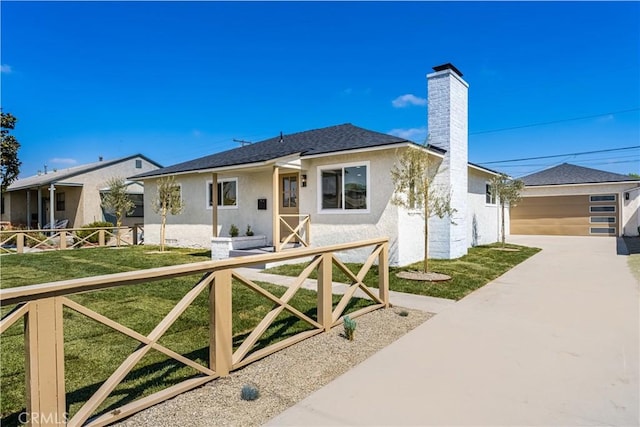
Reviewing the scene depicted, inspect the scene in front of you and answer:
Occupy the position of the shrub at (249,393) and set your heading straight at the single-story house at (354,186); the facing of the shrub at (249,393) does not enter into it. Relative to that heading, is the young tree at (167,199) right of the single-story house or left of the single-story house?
left

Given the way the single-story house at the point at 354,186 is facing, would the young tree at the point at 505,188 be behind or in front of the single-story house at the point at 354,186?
behind

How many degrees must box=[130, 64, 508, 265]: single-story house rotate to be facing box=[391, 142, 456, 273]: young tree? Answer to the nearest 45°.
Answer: approximately 90° to its left

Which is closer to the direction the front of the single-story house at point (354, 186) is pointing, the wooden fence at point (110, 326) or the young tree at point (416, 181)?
the wooden fence

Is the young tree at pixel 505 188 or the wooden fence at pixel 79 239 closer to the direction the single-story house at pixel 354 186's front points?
the wooden fence

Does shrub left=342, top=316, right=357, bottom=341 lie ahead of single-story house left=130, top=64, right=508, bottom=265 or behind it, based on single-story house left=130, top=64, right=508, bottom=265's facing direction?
ahead

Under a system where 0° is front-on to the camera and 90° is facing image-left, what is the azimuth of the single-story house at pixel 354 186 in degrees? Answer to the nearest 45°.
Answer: approximately 45°

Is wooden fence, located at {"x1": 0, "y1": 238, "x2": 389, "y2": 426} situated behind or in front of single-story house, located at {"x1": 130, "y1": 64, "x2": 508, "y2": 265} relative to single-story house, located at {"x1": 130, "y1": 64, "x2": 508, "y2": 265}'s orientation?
in front

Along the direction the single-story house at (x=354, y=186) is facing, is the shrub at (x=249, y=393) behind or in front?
in front

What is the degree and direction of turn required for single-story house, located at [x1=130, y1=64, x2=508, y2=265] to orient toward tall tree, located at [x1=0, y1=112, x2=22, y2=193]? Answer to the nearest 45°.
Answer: approximately 90° to its right

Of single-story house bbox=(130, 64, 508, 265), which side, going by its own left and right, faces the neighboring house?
right
